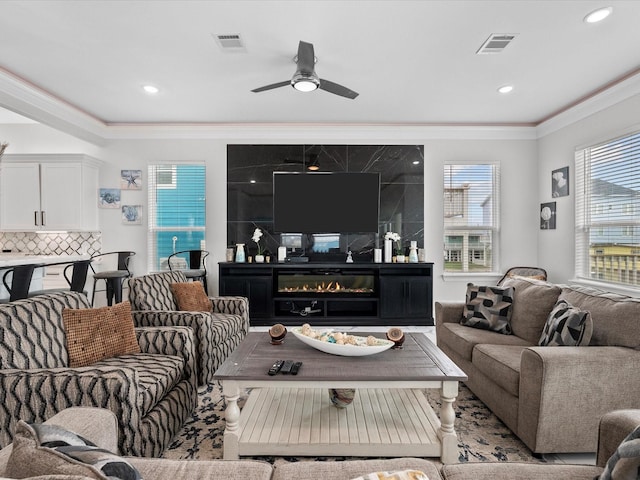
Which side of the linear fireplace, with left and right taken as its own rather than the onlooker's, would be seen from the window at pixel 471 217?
left

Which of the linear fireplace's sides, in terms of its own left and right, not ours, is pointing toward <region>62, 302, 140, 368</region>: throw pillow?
front

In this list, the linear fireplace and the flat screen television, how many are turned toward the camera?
2

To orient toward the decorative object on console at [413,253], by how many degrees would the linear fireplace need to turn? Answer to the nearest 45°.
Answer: approximately 90° to its left

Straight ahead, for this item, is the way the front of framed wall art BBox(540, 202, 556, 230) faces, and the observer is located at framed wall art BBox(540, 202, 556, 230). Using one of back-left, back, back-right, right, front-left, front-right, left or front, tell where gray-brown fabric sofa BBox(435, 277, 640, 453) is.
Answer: front-left

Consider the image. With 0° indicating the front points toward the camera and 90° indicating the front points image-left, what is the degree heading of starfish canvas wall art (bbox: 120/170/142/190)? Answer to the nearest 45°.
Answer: approximately 0°

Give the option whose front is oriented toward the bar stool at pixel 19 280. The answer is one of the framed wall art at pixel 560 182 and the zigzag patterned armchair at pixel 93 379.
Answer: the framed wall art

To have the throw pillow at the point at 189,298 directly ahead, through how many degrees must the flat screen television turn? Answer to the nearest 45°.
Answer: approximately 45° to its right

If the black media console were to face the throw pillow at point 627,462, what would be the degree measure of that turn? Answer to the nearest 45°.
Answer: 0° — it already faces it

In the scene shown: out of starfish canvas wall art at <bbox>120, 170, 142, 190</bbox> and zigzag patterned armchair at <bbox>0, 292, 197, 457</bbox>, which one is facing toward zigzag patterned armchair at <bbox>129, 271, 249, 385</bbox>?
the starfish canvas wall art

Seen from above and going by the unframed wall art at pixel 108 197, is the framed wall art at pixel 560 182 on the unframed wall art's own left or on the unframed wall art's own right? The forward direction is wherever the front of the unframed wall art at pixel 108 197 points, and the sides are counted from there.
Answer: on the unframed wall art's own left

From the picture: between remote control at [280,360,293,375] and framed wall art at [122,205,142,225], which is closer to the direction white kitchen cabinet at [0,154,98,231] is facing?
the remote control

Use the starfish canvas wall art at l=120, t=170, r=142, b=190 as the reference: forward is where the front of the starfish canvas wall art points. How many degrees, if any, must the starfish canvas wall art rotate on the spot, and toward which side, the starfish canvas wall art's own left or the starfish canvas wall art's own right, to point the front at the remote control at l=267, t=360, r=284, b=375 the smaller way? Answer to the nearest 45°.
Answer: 0° — it already faces it
